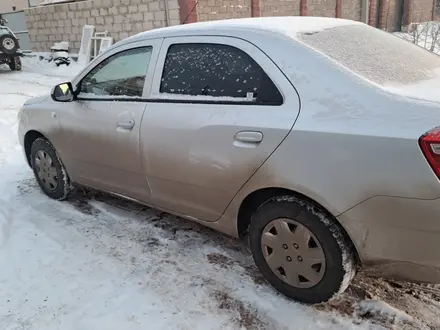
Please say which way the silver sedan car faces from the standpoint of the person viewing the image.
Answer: facing away from the viewer and to the left of the viewer
